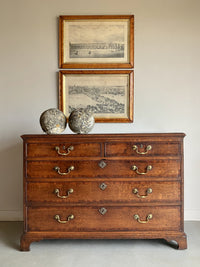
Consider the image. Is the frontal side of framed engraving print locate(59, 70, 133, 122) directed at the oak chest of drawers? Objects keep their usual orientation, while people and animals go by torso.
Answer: yes

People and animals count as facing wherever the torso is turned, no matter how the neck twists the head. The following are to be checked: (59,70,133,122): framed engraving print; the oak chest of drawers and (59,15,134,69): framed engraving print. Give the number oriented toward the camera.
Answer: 3

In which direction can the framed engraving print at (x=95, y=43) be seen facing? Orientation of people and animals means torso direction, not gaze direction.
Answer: toward the camera

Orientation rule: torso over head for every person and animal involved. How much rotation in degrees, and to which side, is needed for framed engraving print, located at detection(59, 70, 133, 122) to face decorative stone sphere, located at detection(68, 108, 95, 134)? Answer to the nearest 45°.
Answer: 0° — it already faces it

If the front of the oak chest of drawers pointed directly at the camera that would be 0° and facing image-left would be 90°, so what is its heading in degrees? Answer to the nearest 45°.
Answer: approximately 0°

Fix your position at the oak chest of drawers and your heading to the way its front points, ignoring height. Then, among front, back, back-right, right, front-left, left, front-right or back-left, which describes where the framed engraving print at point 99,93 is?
back

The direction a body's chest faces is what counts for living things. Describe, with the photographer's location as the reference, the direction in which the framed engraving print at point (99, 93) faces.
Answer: facing the viewer

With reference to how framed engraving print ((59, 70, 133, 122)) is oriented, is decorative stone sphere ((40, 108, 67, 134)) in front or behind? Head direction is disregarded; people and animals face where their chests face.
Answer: in front

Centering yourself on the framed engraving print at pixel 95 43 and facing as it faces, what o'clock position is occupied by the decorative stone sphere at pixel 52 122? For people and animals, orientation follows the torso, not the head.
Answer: The decorative stone sphere is roughly at 1 o'clock from the framed engraving print.
